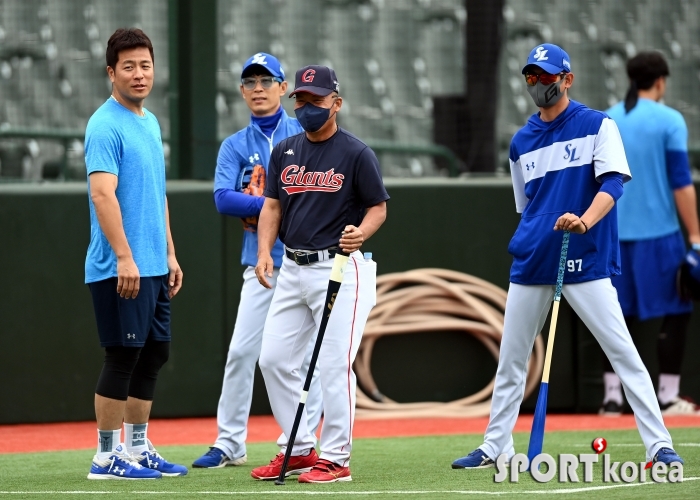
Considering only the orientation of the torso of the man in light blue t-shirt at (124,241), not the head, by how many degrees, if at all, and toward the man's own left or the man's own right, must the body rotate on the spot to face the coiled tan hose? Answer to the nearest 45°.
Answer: approximately 90° to the man's own left

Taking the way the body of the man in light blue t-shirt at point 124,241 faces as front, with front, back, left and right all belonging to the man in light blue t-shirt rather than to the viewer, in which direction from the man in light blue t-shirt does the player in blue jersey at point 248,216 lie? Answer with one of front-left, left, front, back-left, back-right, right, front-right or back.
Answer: left

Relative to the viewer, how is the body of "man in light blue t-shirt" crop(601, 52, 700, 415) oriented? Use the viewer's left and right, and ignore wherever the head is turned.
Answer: facing away from the viewer and to the right of the viewer

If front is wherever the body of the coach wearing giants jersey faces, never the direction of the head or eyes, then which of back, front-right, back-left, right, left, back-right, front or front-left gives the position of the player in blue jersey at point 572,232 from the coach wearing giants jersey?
back-left

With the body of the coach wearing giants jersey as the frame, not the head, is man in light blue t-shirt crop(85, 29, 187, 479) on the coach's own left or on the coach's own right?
on the coach's own right

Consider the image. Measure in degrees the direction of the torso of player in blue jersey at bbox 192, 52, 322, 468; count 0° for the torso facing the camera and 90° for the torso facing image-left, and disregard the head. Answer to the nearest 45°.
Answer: approximately 0°

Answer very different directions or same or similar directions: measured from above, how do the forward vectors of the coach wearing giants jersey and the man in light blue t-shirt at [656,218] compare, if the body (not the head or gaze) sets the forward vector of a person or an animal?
very different directions

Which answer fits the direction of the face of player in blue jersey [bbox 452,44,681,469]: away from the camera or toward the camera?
toward the camera

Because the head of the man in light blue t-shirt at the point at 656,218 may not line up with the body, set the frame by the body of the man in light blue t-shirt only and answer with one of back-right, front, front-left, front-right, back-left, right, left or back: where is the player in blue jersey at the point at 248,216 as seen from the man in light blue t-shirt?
back

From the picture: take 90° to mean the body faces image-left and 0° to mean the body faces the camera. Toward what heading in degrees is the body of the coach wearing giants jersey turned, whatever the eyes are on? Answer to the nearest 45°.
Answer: approximately 45°

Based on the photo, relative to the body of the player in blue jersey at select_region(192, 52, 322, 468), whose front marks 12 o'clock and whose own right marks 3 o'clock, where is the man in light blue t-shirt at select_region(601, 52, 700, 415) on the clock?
The man in light blue t-shirt is roughly at 8 o'clock from the player in blue jersey.

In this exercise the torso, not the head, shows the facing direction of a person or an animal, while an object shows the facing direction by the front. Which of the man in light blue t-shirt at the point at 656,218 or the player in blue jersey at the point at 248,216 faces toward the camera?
the player in blue jersey

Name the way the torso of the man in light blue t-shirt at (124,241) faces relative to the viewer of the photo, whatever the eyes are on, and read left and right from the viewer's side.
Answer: facing the viewer and to the right of the viewer

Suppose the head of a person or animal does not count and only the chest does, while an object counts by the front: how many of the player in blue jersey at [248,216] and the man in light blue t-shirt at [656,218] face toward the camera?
1

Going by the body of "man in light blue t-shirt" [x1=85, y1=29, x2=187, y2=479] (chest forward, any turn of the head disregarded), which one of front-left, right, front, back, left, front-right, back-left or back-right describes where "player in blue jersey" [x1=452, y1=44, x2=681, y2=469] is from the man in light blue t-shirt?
front-left
